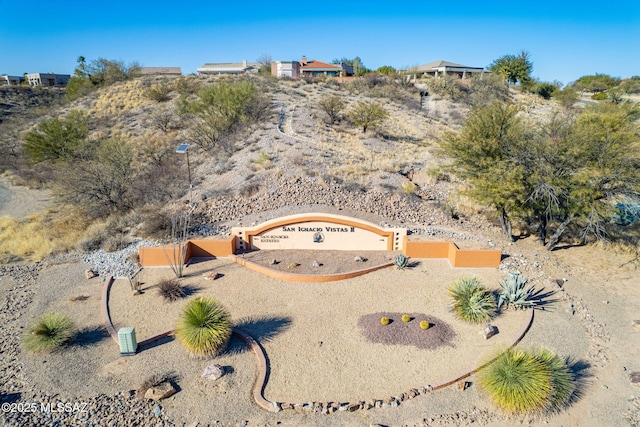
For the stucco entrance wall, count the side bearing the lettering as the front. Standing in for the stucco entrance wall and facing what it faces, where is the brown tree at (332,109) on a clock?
The brown tree is roughly at 6 o'clock from the stucco entrance wall.

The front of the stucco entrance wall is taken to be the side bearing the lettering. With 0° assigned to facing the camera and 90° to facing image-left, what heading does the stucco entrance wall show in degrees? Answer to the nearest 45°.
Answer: approximately 0°

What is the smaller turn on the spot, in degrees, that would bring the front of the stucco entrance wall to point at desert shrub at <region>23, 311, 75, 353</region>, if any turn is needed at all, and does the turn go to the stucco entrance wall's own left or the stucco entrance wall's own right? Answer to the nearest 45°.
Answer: approximately 45° to the stucco entrance wall's own right

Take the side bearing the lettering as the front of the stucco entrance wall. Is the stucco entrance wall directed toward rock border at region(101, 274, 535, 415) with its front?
yes

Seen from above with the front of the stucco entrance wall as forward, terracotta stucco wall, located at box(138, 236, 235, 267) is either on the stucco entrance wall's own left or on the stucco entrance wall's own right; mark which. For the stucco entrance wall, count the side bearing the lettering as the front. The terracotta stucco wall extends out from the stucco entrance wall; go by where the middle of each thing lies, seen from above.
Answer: on the stucco entrance wall's own right

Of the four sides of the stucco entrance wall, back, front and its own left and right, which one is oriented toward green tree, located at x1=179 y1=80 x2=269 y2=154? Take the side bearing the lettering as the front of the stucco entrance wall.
back

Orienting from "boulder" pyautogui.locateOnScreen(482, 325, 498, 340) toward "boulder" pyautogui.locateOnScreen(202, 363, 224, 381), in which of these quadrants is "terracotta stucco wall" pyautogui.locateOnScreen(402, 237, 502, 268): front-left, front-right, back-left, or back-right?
back-right

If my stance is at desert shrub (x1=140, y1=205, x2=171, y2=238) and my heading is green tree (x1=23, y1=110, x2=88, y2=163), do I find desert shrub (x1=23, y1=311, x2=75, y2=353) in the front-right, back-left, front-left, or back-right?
back-left

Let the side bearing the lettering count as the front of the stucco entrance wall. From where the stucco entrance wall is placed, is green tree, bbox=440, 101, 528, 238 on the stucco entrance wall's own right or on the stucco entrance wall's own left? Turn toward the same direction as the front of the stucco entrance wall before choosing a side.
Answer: on the stucco entrance wall's own left

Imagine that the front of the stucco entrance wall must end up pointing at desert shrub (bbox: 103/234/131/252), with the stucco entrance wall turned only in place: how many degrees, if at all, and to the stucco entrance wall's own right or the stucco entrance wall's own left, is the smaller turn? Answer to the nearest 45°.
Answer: approximately 90° to the stucco entrance wall's own right

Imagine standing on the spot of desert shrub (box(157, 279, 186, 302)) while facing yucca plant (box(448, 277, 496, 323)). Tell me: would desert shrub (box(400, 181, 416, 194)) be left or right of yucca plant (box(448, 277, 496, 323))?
left

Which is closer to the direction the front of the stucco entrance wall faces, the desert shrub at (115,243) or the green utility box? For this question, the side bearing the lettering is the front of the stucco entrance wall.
the green utility box

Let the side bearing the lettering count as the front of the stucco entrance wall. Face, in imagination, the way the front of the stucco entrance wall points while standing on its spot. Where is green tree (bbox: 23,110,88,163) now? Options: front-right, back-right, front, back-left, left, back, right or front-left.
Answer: back-right
